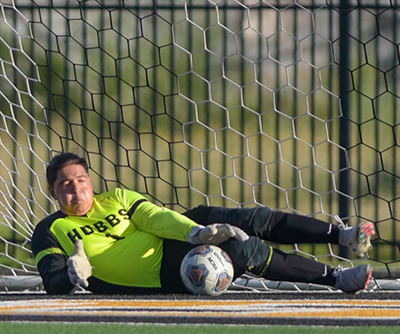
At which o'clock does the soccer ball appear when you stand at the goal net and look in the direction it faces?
The soccer ball is roughly at 12 o'clock from the goal net.

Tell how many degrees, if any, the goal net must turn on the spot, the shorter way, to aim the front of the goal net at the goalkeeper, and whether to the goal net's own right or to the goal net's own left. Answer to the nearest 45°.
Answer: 0° — it already faces them

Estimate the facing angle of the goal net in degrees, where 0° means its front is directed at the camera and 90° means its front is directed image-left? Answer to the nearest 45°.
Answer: approximately 0°
